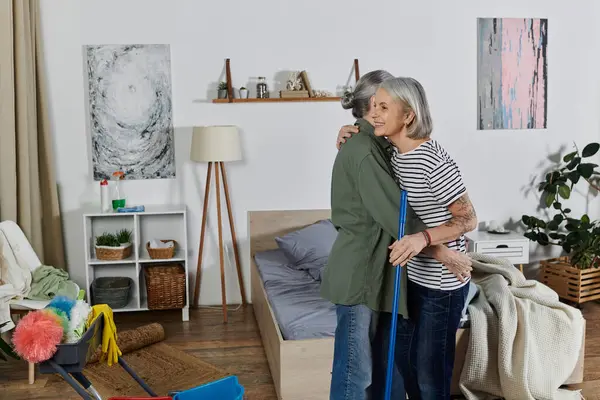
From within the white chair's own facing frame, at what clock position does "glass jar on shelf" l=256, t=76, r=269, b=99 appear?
The glass jar on shelf is roughly at 10 o'clock from the white chair.

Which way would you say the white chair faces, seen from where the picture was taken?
facing the viewer and to the right of the viewer

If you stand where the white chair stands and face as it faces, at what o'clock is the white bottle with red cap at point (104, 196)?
The white bottle with red cap is roughly at 9 o'clock from the white chair.

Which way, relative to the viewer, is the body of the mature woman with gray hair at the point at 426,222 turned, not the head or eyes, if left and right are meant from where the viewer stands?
facing to the left of the viewer

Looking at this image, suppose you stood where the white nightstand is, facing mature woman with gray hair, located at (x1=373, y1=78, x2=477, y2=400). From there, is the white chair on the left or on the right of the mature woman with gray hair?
right

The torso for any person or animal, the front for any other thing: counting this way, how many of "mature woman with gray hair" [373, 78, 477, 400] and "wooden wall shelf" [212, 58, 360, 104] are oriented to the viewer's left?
1

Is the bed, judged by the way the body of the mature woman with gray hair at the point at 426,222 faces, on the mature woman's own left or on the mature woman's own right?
on the mature woman's own right

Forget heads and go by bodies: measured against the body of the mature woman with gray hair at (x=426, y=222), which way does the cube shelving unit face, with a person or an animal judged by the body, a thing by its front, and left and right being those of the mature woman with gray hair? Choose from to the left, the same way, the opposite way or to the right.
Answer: to the left

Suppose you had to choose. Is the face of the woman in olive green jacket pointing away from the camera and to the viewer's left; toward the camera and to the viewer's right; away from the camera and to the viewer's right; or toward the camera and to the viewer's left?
away from the camera and to the viewer's right

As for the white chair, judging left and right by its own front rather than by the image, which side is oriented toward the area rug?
front

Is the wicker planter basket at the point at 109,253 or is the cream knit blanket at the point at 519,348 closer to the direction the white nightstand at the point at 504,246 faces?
the cream knit blanket

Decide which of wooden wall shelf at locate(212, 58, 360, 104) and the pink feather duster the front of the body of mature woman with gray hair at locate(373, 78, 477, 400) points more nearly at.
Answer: the pink feather duster
